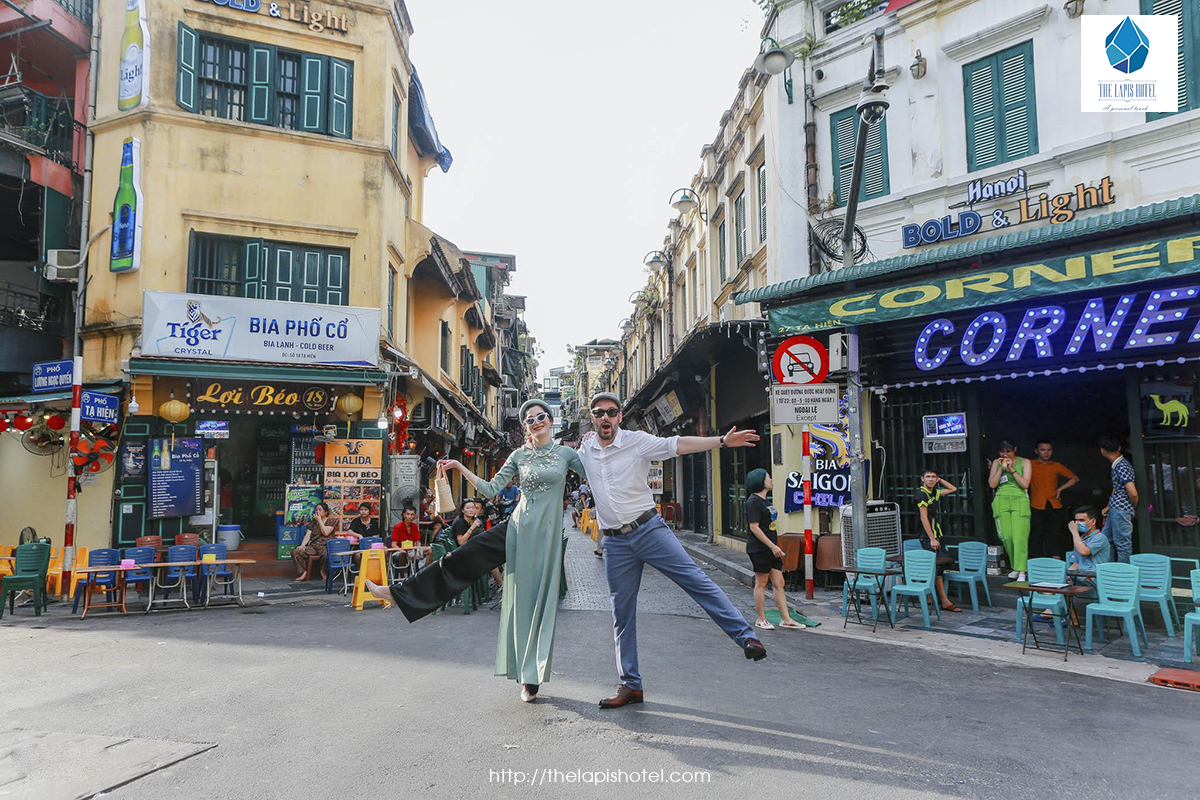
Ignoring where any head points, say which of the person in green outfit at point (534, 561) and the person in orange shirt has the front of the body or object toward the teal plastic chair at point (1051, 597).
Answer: the person in orange shirt

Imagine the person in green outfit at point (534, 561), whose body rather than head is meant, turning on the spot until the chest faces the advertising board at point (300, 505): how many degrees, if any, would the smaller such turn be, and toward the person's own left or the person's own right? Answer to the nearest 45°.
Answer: approximately 180°

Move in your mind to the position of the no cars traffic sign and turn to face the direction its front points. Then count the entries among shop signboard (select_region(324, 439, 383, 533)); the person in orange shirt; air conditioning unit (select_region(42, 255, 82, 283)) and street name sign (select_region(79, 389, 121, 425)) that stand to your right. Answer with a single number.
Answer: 3

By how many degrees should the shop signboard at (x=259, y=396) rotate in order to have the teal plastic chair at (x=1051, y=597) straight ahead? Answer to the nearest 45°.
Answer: approximately 45° to its left

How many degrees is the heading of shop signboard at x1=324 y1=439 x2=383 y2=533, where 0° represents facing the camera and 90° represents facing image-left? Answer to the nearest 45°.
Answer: approximately 0°

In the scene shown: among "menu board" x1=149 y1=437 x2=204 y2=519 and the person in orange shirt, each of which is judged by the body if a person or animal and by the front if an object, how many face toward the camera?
2

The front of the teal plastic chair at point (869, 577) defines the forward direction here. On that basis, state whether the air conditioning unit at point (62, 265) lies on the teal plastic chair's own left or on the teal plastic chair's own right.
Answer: on the teal plastic chair's own right

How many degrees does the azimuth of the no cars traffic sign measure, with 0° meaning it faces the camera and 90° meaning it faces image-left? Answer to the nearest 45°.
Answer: approximately 0°

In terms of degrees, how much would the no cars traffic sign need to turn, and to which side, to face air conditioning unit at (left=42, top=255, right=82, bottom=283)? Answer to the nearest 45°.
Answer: approximately 90° to its right
